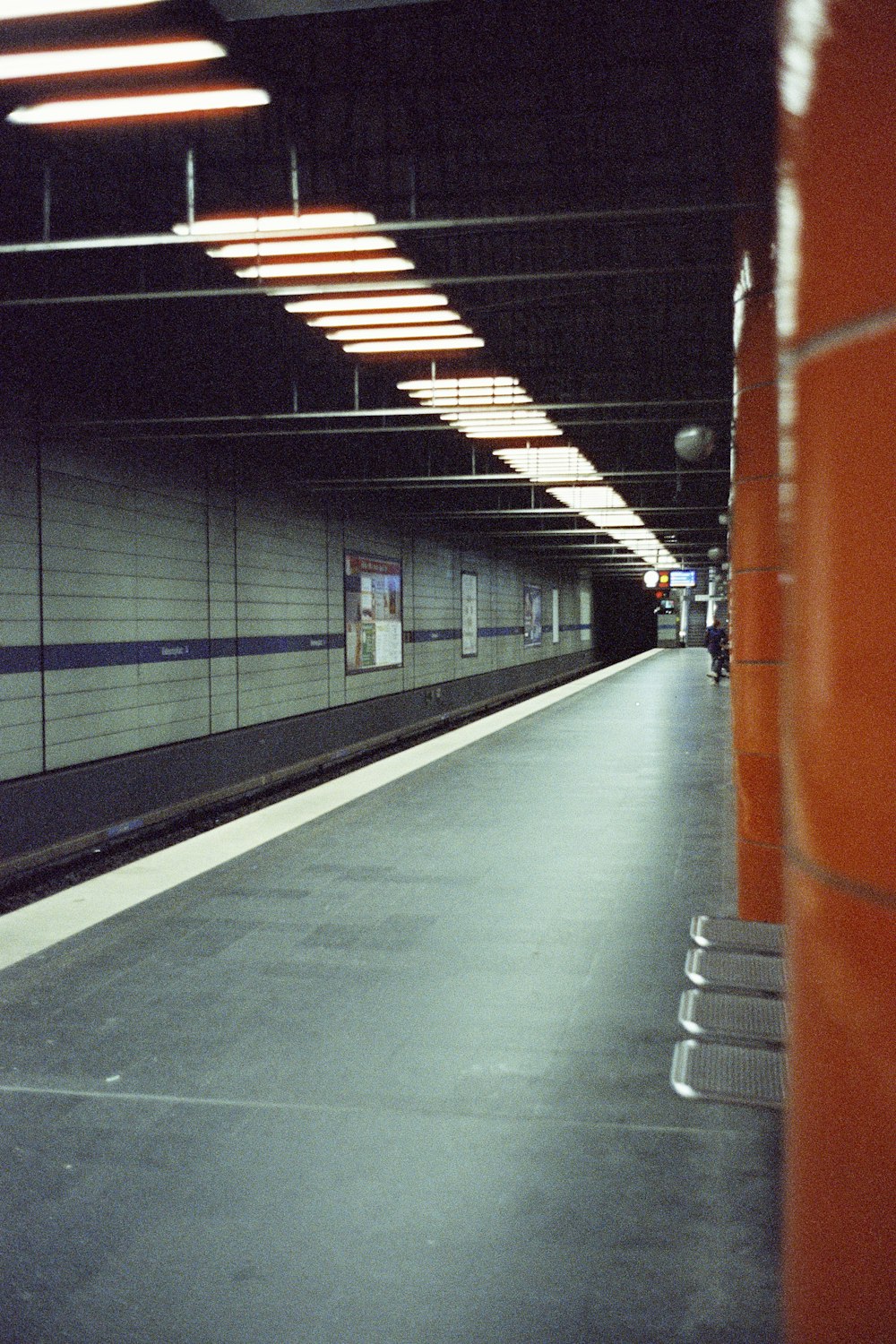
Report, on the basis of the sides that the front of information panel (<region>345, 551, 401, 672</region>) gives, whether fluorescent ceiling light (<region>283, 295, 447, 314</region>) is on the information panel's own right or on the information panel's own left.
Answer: on the information panel's own right

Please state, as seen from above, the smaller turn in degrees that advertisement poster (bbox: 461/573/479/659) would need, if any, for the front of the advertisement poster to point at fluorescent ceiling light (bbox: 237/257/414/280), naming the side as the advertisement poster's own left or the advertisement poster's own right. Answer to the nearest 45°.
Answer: approximately 45° to the advertisement poster's own right

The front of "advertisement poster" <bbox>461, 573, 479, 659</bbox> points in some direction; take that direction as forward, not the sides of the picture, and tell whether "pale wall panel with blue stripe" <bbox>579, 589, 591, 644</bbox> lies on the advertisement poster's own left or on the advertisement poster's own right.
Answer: on the advertisement poster's own left

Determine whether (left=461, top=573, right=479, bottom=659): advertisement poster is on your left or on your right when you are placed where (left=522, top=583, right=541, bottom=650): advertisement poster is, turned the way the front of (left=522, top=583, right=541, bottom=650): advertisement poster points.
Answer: on your right

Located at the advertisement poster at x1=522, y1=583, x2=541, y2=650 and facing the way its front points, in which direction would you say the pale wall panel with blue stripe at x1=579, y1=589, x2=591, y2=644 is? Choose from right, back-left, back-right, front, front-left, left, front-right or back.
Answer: back-left
